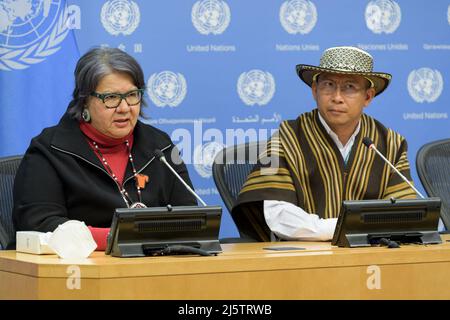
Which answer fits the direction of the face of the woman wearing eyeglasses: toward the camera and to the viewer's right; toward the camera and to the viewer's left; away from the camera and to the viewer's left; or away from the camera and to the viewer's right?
toward the camera and to the viewer's right

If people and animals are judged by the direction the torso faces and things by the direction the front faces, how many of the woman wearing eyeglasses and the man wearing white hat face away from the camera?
0

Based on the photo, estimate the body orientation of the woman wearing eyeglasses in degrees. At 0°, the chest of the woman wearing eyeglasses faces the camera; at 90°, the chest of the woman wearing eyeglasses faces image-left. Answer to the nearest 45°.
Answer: approximately 315°

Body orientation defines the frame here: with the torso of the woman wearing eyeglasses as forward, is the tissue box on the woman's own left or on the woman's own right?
on the woman's own right

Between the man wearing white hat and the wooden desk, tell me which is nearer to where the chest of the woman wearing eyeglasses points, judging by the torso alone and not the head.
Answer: the wooden desk

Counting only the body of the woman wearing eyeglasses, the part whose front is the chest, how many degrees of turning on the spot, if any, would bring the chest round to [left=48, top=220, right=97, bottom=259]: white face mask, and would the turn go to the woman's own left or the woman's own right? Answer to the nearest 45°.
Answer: approximately 45° to the woman's own right

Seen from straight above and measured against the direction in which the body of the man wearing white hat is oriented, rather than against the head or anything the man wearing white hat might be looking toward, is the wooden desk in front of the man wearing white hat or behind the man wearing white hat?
in front

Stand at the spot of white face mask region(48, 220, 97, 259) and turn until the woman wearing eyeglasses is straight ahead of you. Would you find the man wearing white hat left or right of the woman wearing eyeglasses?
right

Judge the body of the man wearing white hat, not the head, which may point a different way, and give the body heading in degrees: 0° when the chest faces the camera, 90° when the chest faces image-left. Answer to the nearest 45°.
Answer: approximately 0°

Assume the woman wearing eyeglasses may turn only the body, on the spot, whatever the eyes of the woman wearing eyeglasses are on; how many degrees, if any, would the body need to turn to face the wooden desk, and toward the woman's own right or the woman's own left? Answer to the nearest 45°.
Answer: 0° — they already face it

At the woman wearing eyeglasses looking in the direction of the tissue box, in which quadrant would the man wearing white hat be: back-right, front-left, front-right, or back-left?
back-left

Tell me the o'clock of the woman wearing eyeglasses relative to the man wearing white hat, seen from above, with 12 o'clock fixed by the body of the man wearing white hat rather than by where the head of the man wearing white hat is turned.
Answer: The woman wearing eyeglasses is roughly at 2 o'clock from the man wearing white hat.
